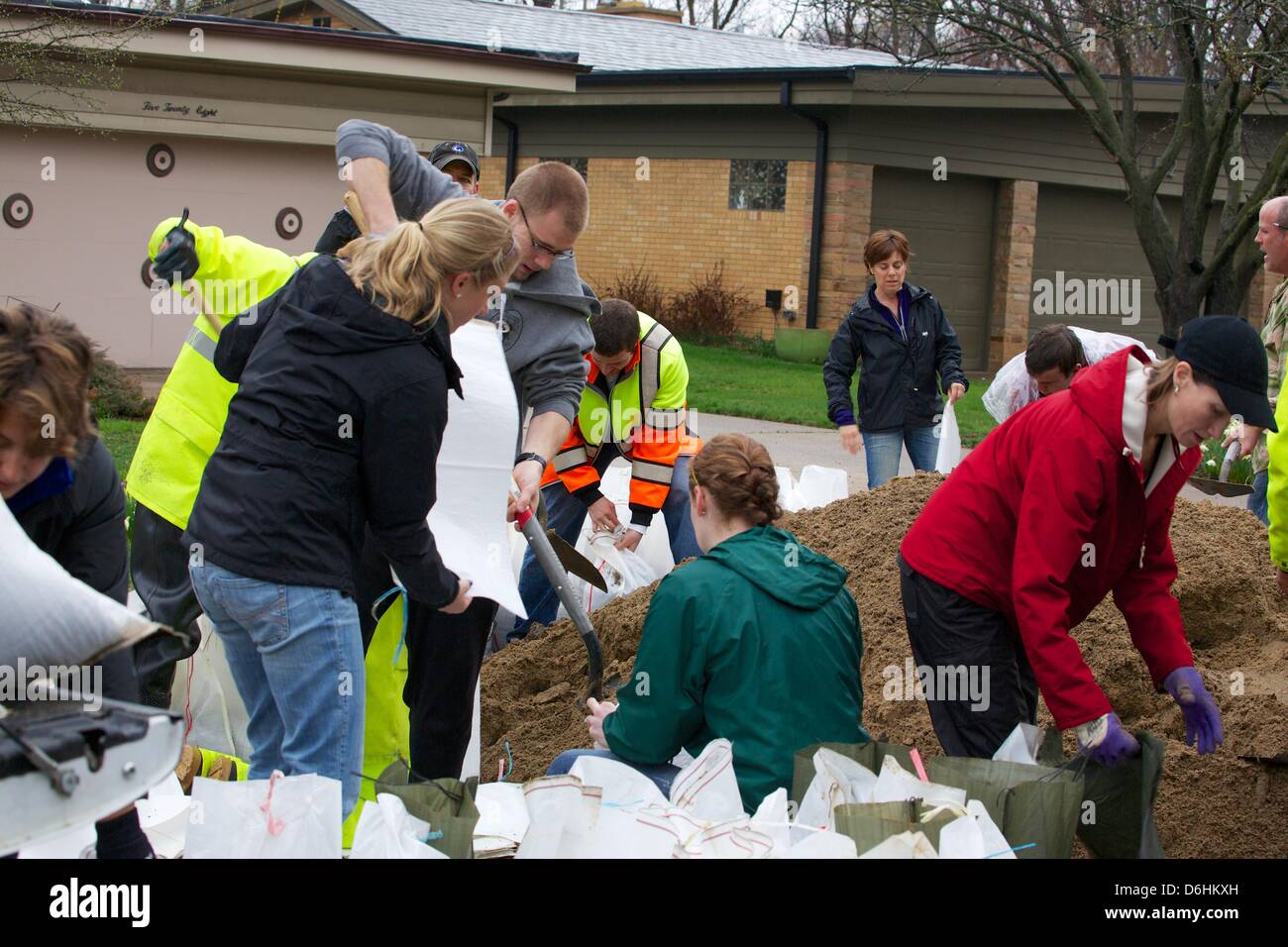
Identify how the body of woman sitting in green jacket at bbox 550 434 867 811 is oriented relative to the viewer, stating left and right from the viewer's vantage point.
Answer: facing away from the viewer and to the left of the viewer

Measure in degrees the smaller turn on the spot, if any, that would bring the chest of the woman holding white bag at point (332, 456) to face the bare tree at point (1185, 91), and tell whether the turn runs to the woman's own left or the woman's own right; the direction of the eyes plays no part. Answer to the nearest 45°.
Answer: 0° — they already face it

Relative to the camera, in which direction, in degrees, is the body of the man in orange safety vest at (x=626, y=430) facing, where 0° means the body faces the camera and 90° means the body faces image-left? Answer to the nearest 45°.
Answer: approximately 45°

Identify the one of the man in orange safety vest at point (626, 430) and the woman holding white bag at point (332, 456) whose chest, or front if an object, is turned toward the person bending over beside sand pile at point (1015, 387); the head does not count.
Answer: the woman holding white bag

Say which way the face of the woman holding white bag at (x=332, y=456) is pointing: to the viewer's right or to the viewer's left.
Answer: to the viewer's right

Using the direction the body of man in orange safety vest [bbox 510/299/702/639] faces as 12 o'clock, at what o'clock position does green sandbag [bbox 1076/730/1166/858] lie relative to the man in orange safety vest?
The green sandbag is roughly at 10 o'clock from the man in orange safety vest.
